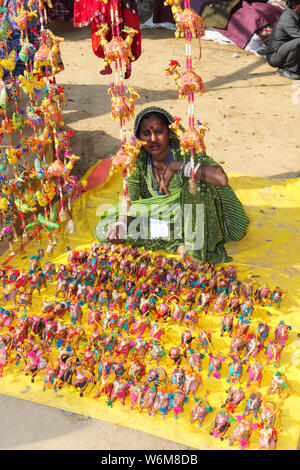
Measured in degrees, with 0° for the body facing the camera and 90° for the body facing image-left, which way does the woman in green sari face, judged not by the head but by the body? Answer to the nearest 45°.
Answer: approximately 0°

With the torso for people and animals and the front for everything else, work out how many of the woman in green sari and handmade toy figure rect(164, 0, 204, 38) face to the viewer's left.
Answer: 1

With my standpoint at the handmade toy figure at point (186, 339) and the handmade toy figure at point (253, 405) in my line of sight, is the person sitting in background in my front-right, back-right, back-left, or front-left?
back-left

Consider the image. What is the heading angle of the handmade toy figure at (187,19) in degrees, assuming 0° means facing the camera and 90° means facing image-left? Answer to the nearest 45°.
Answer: approximately 90°

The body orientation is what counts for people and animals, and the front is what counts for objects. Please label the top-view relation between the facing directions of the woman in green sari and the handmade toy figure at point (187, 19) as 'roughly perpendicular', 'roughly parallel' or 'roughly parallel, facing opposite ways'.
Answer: roughly perpendicular

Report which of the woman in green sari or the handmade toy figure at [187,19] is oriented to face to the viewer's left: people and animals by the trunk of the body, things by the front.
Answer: the handmade toy figure
